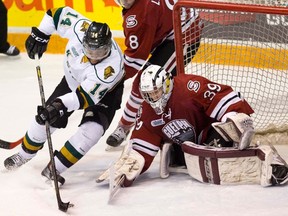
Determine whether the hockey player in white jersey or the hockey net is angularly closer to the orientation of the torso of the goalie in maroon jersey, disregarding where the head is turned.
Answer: the hockey player in white jersey

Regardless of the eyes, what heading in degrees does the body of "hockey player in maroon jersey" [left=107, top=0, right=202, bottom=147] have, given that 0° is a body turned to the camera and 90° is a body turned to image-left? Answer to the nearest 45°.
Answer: approximately 45°

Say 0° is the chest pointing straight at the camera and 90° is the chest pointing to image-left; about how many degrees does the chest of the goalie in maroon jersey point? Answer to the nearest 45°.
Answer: approximately 45°

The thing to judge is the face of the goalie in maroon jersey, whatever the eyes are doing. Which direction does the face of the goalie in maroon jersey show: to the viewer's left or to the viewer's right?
to the viewer's left
